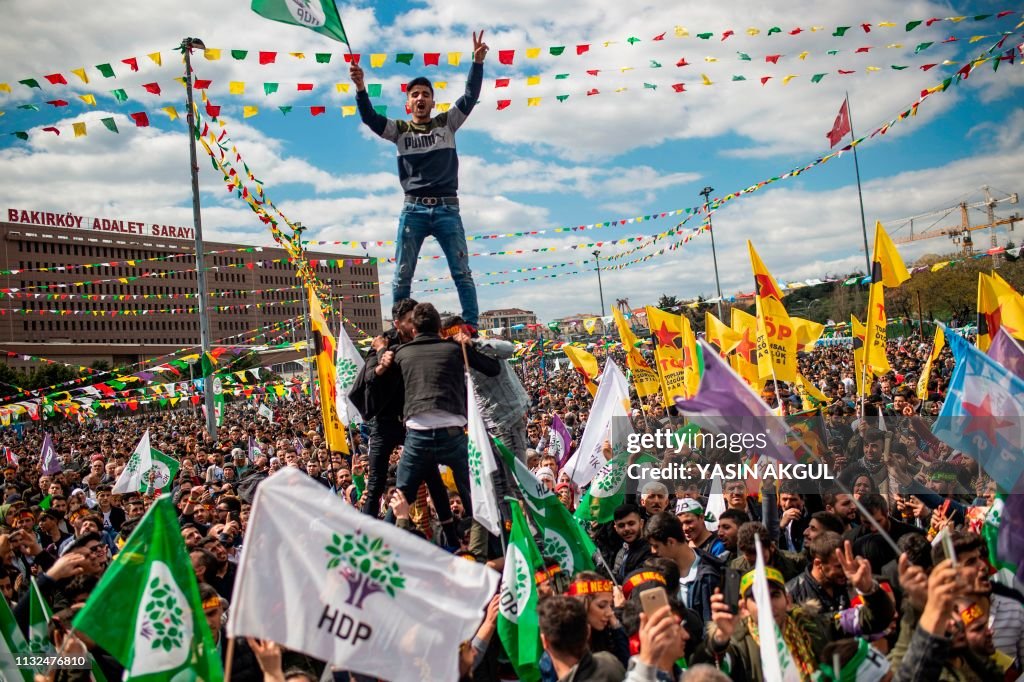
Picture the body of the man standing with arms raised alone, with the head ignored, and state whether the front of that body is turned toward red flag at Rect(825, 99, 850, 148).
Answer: no

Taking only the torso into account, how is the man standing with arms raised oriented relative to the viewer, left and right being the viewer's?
facing the viewer

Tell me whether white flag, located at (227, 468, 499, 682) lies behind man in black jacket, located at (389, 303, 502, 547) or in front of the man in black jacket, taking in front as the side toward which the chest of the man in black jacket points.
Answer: behind

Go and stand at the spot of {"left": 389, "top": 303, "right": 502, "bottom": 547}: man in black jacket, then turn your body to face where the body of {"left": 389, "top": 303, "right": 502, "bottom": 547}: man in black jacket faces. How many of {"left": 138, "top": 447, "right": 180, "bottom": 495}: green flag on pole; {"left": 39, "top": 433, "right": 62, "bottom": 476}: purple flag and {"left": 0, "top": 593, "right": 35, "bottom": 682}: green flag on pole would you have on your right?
0

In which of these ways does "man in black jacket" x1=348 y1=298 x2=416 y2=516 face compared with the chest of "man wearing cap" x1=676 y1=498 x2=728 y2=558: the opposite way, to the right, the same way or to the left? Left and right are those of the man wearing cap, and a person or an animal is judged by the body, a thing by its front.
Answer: the opposite way

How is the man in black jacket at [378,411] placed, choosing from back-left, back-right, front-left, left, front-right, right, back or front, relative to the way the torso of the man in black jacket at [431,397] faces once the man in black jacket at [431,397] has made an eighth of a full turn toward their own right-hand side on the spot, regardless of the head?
left

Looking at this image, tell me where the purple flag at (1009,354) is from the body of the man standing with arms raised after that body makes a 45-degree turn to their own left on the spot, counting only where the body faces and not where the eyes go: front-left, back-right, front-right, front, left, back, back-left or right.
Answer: front-left

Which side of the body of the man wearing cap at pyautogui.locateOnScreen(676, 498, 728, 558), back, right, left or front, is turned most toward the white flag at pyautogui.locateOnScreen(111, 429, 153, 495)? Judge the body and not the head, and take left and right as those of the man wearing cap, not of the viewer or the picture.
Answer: right

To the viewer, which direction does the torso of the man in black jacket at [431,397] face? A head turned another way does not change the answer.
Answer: away from the camera

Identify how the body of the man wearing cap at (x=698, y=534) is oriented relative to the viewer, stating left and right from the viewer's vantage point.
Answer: facing the viewer and to the left of the viewer

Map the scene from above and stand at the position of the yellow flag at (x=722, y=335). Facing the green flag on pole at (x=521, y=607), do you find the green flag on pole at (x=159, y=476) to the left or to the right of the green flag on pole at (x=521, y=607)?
right

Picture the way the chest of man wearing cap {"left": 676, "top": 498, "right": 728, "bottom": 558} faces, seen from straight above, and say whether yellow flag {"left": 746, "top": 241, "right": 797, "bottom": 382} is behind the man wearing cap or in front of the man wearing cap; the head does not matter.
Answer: behind

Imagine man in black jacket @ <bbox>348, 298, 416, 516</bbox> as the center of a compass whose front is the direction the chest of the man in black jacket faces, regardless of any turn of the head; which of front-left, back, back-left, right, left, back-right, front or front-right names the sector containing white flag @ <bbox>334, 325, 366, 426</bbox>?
left

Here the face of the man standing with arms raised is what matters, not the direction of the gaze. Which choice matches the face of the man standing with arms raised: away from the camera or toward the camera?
toward the camera

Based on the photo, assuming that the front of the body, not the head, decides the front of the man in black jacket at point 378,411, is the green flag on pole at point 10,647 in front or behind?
behind

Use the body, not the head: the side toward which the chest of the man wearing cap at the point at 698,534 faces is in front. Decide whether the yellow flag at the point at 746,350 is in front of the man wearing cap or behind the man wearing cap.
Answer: behind
